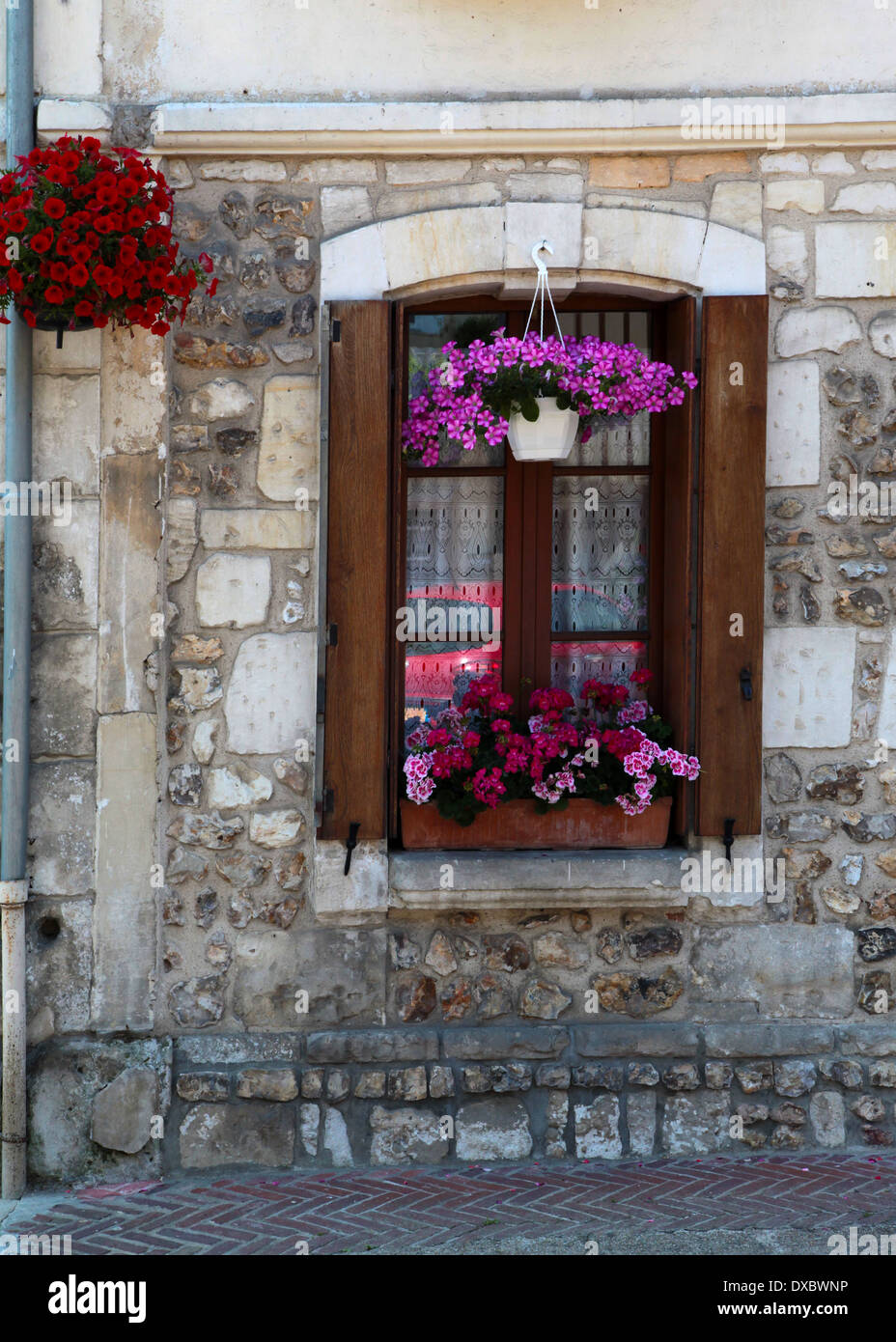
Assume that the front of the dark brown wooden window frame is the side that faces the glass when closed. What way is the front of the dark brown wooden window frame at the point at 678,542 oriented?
to the viewer's left

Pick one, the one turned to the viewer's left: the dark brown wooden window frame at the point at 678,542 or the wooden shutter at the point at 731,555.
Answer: the dark brown wooden window frame at the point at 678,542

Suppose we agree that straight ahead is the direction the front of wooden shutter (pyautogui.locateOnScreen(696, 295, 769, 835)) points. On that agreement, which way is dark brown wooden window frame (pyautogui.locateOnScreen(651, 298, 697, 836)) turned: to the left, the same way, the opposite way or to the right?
to the right

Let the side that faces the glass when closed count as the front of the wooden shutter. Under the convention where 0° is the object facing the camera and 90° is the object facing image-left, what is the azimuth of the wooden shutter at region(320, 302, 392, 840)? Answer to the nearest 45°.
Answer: approximately 0°

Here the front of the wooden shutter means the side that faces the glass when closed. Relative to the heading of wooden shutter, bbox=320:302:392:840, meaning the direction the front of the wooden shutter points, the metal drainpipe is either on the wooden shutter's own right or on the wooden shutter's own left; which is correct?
on the wooden shutter's own right
